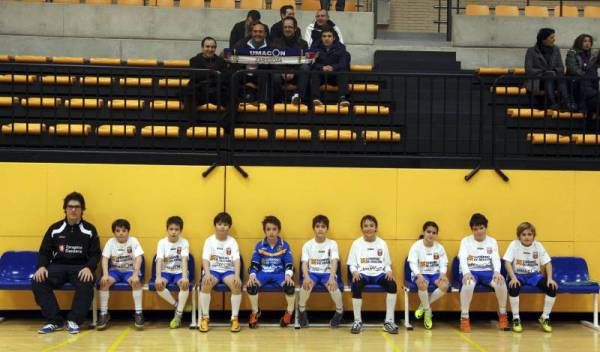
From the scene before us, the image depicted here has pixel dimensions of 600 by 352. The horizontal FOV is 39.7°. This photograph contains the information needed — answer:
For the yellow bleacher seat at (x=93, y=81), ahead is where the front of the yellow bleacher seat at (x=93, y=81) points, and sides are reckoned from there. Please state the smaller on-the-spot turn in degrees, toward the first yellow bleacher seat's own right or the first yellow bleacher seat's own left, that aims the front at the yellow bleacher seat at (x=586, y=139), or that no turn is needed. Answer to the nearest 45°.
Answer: approximately 45° to the first yellow bleacher seat's own left

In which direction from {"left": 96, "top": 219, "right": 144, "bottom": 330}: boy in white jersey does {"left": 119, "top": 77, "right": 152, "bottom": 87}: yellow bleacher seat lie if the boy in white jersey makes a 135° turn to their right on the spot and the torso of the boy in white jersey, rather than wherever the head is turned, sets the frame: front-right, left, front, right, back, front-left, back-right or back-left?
front-right

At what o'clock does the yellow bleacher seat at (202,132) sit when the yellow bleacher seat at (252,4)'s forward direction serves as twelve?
the yellow bleacher seat at (202,132) is roughly at 12 o'clock from the yellow bleacher seat at (252,4).

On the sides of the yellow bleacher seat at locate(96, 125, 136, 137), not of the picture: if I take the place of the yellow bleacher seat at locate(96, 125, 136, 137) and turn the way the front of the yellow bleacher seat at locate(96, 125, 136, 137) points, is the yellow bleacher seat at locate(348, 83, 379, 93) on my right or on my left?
on my left

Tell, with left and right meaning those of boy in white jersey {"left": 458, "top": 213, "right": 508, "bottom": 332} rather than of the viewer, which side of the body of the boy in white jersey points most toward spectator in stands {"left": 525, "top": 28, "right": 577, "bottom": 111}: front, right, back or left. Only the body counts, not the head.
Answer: back

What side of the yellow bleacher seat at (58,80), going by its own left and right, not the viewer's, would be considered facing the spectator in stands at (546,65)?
left
